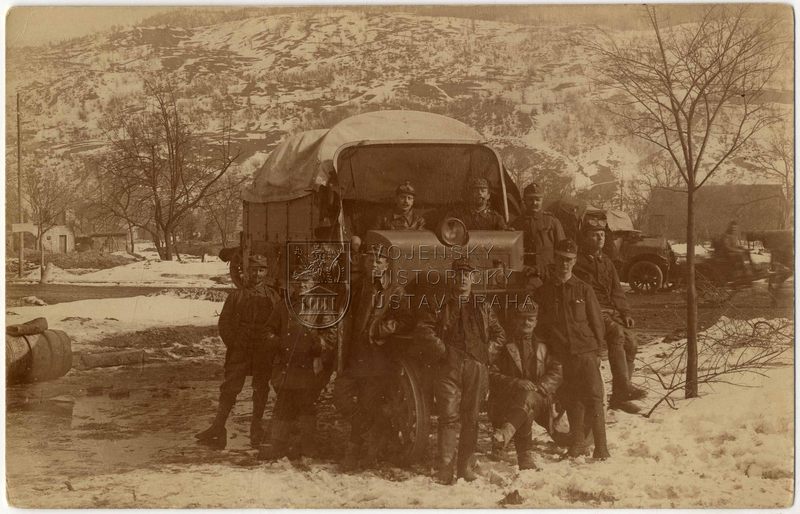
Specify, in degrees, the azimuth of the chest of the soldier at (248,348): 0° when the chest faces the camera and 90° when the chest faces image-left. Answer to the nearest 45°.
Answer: approximately 0°

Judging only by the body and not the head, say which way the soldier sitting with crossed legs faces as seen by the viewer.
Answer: toward the camera

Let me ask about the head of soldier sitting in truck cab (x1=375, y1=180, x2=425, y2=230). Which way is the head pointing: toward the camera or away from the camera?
toward the camera

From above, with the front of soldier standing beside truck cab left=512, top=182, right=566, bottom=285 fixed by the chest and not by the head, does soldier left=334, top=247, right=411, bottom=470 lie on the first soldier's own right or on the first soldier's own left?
on the first soldier's own right

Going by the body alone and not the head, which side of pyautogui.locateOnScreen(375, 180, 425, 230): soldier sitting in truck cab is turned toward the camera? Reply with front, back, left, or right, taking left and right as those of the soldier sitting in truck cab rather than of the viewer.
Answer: front

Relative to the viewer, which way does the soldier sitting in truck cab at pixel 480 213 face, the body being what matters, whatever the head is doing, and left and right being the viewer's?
facing the viewer

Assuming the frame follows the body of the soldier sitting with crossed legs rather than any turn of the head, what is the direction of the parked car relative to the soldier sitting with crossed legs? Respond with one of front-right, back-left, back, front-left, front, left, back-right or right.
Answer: back-left

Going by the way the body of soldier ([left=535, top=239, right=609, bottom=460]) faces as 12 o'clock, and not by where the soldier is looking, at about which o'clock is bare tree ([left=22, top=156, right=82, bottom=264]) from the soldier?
The bare tree is roughly at 5 o'clock from the soldier.

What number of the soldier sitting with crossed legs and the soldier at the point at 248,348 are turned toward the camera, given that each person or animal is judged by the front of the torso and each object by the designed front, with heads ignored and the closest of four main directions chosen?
2

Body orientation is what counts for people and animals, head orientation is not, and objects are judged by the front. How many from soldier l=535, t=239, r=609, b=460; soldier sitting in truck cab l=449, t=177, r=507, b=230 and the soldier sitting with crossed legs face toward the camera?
3

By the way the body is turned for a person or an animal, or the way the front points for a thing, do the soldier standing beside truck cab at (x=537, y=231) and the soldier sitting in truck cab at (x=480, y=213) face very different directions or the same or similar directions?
same or similar directions

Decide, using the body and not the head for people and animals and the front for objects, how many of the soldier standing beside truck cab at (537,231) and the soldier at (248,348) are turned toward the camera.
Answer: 2

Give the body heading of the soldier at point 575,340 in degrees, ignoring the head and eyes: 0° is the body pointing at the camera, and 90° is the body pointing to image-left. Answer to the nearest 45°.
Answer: approximately 0°

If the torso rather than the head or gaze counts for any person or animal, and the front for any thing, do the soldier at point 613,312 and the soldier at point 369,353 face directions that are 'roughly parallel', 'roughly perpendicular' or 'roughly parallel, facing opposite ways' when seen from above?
roughly parallel

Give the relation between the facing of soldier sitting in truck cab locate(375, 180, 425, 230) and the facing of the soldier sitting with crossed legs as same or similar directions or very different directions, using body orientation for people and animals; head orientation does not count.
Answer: same or similar directions

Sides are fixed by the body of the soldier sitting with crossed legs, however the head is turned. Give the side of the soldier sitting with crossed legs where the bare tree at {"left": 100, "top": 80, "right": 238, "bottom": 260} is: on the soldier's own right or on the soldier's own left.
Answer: on the soldier's own right

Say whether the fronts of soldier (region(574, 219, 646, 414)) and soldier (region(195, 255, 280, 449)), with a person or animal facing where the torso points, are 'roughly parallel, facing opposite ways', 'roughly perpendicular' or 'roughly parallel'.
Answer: roughly parallel

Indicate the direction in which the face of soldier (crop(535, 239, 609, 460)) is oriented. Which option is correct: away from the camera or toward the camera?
toward the camera
